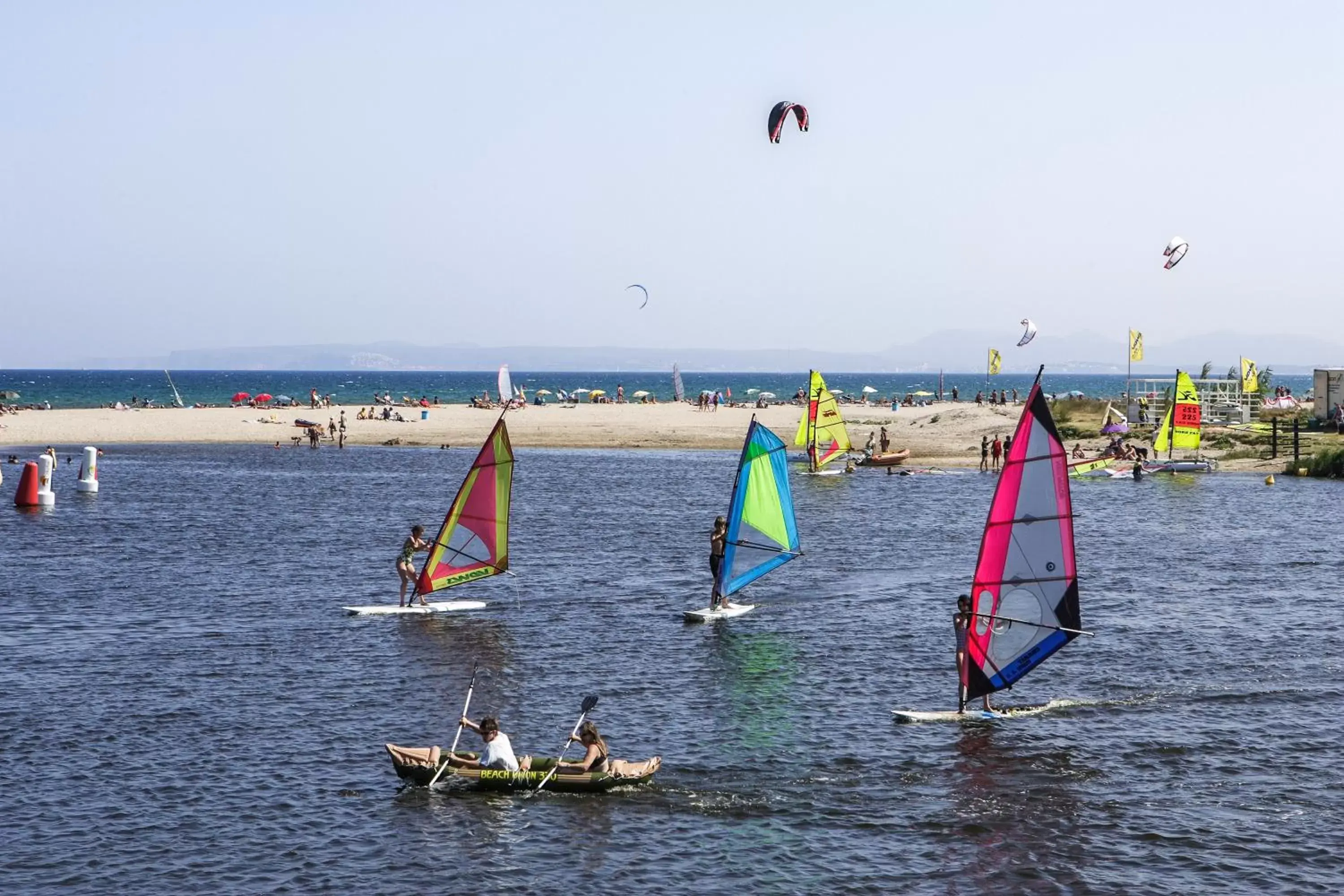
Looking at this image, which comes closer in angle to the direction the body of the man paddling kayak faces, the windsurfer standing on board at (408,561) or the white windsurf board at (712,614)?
the windsurfer standing on board

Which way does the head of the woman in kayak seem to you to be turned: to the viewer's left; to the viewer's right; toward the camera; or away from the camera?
to the viewer's left

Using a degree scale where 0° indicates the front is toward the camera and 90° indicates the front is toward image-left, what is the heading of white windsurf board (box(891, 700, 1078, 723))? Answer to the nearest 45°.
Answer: approximately 90°

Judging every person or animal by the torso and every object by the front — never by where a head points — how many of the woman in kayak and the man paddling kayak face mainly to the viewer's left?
2

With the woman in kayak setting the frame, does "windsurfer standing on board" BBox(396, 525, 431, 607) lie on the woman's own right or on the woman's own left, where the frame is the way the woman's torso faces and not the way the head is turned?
on the woman's own right

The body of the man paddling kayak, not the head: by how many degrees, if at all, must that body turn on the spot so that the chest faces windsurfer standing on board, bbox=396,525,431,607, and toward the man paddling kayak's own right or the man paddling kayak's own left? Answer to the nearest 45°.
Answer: approximately 90° to the man paddling kayak's own right

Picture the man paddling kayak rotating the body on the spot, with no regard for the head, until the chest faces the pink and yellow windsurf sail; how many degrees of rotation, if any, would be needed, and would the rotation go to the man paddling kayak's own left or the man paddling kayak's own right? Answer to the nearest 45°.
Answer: approximately 90° to the man paddling kayak's own right

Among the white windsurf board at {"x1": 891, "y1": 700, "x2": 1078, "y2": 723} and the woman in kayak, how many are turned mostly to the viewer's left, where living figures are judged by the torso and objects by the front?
2

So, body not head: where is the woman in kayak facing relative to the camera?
to the viewer's left

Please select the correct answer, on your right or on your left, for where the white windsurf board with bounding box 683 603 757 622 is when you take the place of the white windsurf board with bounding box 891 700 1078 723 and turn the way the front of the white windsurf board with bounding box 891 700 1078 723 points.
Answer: on your right

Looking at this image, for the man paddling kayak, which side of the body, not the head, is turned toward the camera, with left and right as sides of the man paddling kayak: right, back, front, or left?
left

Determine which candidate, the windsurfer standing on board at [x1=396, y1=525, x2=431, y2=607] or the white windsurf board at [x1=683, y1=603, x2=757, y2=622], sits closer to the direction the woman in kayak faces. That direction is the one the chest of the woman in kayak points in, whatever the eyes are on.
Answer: the windsurfer standing on board
